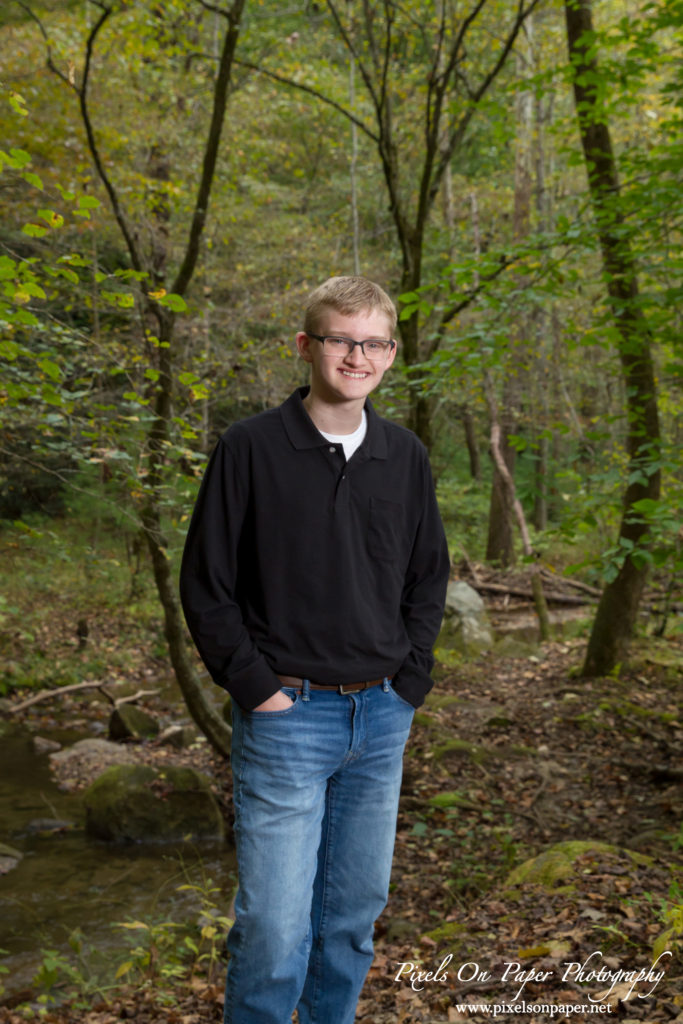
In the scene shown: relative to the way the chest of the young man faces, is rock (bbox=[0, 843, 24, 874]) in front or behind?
behind

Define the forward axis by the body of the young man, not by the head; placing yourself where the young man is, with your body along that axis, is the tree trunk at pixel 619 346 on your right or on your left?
on your left

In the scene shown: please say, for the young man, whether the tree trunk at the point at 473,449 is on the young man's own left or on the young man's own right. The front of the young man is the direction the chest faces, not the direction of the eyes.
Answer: on the young man's own left

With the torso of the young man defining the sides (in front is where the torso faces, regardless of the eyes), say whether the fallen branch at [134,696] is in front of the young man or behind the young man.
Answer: behind

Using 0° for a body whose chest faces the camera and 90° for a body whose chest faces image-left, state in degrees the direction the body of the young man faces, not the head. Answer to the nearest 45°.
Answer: approximately 315°

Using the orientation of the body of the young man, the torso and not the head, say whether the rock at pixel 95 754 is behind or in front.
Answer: behind

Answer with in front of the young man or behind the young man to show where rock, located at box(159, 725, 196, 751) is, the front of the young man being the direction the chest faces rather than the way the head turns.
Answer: behind
